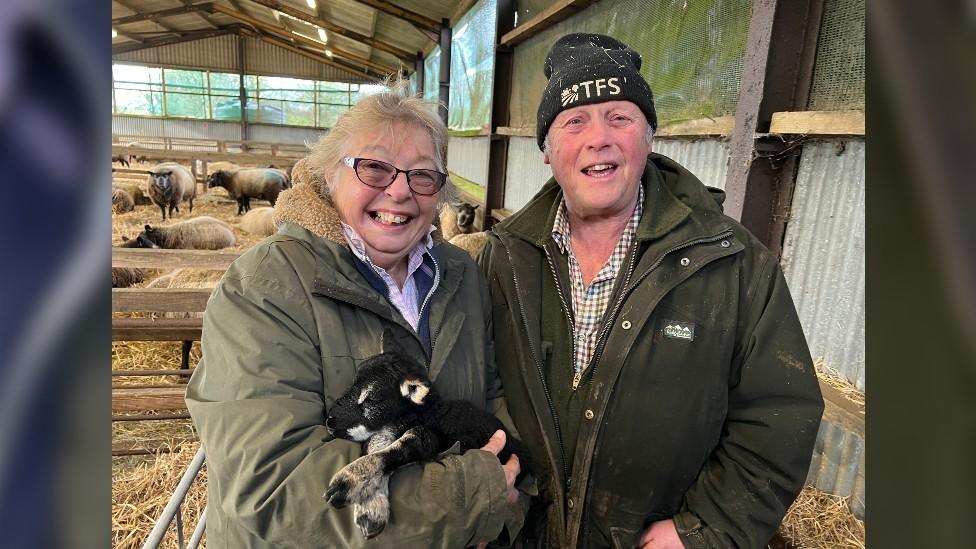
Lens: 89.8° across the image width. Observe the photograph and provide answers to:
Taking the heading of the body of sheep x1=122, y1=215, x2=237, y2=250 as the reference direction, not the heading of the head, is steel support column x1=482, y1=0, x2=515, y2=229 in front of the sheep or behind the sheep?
behind

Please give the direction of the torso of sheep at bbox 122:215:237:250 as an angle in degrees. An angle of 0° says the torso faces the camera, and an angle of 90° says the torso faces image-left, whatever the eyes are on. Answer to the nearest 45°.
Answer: approximately 90°

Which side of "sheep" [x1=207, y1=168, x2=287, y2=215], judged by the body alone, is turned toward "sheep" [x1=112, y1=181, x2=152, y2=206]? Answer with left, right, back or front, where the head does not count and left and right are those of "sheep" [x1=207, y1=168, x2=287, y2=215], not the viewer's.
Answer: front

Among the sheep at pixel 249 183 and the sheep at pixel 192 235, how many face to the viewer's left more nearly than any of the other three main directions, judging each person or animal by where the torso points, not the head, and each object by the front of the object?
2

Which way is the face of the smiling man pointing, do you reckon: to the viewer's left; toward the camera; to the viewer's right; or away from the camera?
toward the camera

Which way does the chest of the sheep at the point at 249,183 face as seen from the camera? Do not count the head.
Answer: to the viewer's left

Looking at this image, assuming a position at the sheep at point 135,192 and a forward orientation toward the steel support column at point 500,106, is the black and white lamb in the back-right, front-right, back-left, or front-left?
front-right
